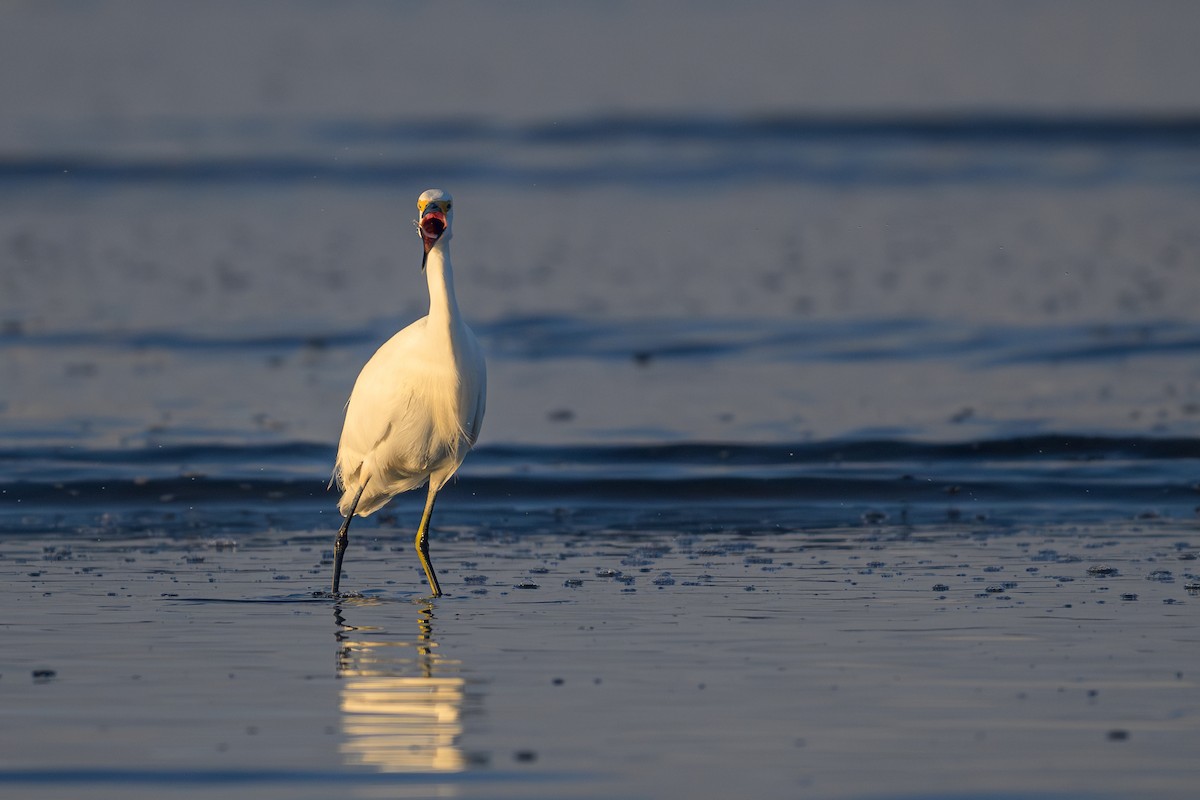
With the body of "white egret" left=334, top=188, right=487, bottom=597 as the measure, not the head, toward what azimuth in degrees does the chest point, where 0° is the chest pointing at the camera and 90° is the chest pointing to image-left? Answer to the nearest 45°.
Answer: approximately 315°
